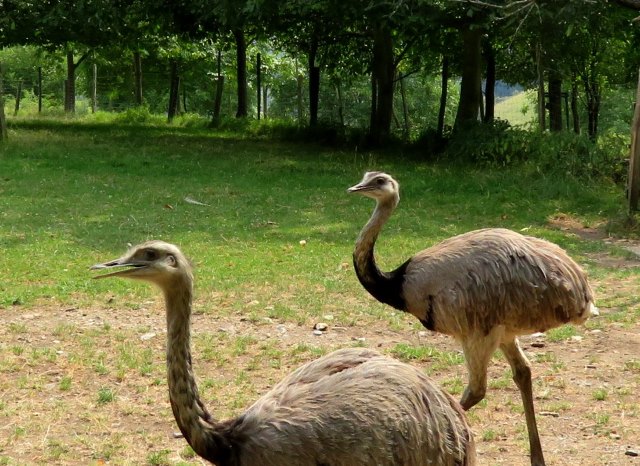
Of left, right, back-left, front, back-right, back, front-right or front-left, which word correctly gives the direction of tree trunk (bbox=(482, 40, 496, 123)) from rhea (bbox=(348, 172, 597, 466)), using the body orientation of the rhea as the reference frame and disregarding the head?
right

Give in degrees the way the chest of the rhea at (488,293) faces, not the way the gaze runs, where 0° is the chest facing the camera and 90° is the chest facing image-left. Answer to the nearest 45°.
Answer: approximately 90°

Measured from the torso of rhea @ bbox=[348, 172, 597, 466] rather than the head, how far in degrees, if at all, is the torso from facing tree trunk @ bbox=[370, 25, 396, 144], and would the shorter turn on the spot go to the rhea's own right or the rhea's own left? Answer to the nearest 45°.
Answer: approximately 90° to the rhea's own right

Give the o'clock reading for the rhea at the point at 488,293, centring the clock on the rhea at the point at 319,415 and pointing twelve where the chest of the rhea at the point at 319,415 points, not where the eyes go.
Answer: the rhea at the point at 488,293 is roughly at 4 o'clock from the rhea at the point at 319,415.

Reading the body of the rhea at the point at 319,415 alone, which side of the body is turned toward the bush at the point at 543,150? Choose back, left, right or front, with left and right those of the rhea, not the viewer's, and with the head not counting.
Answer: right

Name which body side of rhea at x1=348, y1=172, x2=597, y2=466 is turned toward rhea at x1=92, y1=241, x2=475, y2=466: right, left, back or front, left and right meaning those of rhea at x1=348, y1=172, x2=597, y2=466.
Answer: left

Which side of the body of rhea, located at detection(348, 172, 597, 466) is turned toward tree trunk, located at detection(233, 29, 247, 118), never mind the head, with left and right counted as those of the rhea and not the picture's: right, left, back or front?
right

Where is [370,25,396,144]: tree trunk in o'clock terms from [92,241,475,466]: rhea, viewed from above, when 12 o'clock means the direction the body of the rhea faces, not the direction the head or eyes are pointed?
The tree trunk is roughly at 3 o'clock from the rhea.

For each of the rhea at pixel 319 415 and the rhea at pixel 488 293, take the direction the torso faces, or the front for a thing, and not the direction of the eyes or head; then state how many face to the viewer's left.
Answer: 2

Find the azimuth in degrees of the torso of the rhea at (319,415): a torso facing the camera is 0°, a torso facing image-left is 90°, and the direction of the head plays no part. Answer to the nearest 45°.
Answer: approximately 90°

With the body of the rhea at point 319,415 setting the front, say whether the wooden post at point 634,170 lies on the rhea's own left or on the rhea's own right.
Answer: on the rhea's own right

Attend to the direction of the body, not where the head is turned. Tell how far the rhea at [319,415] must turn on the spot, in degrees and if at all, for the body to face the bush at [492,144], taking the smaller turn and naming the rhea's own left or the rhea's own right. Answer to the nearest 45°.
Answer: approximately 90° to the rhea's own right
